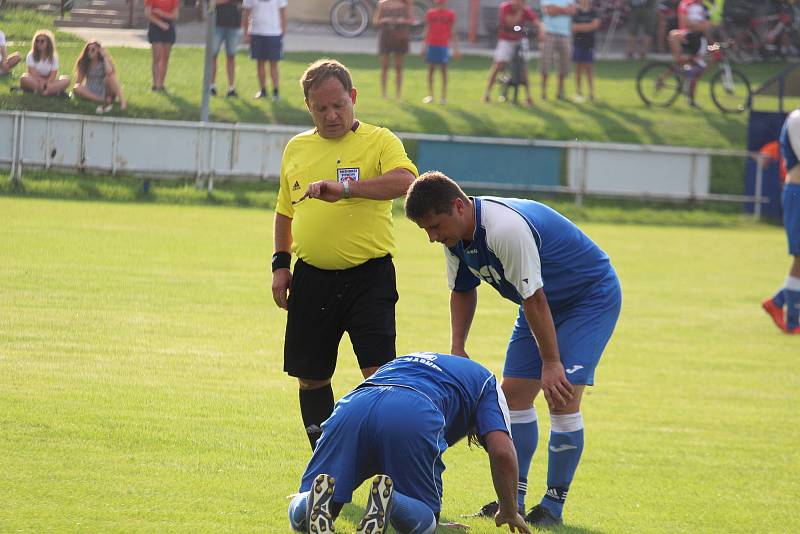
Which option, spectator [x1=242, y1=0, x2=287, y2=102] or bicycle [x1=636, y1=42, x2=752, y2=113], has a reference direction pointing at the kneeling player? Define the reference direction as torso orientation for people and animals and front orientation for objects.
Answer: the spectator

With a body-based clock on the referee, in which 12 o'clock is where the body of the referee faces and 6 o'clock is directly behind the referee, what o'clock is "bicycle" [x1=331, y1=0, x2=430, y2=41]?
The bicycle is roughly at 6 o'clock from the referee.

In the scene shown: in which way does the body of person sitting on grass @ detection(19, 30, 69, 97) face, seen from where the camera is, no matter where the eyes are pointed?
toward the camera

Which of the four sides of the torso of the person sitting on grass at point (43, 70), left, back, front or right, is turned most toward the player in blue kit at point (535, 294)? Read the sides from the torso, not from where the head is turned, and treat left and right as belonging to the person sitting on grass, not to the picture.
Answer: front

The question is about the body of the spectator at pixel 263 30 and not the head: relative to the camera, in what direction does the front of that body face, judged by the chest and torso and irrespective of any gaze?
toward the camera

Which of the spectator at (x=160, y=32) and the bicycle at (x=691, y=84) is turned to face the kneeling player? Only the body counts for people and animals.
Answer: the spectator

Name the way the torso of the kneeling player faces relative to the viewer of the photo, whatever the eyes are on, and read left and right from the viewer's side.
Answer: facing away from the viewer and to the right of the viewer

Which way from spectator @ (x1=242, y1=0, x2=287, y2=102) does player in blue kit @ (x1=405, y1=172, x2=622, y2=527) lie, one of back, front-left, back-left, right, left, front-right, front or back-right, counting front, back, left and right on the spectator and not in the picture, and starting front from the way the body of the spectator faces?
front

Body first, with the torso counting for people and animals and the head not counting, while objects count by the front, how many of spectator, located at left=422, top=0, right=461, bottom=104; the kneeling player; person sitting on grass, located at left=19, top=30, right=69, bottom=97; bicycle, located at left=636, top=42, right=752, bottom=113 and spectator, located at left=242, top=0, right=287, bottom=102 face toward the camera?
3

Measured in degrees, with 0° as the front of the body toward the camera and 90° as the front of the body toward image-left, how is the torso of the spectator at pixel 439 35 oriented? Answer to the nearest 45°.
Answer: approximately 0°

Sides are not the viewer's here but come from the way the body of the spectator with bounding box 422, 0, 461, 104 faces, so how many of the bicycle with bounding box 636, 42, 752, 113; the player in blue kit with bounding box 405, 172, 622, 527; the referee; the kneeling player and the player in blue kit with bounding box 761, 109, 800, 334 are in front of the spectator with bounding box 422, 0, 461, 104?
4

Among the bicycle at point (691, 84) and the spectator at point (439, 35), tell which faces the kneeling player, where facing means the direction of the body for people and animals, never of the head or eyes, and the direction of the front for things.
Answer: the spectator
